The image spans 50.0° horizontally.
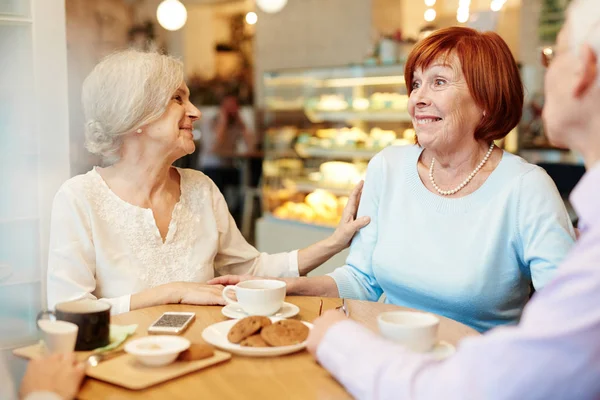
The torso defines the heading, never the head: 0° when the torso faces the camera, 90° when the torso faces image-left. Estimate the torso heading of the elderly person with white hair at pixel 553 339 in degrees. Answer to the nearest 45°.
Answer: approximately 135°

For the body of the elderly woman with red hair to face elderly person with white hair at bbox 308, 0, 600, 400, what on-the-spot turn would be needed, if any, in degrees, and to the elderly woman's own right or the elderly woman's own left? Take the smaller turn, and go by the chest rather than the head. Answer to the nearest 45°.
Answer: approximately 45° to the elderly woman's own left

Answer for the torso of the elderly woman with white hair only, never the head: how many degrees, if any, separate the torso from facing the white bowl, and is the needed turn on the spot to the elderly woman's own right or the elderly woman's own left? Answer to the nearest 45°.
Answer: approximately 45° to the elderly woman's own right

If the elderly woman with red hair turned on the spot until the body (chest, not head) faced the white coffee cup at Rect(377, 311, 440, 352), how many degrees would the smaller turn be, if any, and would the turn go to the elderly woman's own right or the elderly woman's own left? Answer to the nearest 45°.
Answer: approximately 45° to the elderly woman's own left

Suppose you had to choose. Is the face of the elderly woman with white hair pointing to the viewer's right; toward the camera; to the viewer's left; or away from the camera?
to the viewer's right

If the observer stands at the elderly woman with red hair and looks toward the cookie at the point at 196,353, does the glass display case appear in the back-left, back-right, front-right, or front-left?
back-right

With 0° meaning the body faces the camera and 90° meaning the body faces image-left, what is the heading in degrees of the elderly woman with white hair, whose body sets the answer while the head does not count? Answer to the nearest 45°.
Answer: approximately 315°

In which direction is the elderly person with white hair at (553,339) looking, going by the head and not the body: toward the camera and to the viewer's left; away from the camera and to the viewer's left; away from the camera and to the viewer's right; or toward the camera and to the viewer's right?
away from the camera and to the viewer's left

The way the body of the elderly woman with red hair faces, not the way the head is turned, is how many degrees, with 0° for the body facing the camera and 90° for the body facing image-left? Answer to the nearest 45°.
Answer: approximately 45°

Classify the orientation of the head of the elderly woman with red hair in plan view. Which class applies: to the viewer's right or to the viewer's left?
to the viewer's left

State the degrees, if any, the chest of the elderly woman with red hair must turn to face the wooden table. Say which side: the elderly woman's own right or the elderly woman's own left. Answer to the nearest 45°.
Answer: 0° — they already face it

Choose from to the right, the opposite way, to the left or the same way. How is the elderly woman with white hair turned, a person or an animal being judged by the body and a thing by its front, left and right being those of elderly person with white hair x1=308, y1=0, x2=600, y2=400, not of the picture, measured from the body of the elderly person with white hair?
the opposite way
